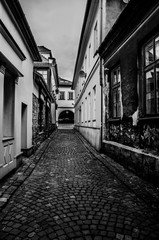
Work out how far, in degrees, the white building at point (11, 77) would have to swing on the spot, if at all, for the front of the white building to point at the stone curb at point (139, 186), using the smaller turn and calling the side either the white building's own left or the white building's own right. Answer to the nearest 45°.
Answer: approximately 45° to the white building's own right

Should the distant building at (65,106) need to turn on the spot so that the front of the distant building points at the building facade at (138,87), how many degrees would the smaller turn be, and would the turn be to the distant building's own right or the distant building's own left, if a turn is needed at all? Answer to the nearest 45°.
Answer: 0° — it already faces it

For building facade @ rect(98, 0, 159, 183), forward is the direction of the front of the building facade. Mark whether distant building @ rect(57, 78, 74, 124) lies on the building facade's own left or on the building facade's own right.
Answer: on the building facade's own right

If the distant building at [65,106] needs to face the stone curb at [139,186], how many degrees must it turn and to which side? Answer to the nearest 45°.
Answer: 0° — it already faces it

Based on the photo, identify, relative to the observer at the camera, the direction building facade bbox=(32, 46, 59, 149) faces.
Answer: facing to the right of the viewer

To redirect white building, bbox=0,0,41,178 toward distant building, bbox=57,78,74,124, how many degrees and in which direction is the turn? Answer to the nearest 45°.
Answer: approximately 90° to its left

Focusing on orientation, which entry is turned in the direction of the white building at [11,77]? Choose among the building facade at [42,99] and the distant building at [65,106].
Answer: the distant building

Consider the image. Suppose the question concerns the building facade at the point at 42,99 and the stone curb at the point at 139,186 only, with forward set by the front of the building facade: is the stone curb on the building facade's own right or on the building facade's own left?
on the building facade's own right

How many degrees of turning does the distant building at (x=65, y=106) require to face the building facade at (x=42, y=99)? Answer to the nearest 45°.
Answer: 0° — it already faces it

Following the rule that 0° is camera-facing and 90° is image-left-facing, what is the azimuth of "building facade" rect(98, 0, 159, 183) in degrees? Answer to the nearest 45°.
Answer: approximately 90°

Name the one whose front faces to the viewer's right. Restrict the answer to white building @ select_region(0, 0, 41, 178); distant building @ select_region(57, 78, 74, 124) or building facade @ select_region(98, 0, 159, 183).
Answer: the white building

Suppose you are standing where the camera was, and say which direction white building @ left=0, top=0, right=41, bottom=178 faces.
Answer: facing to the right of the viewer
